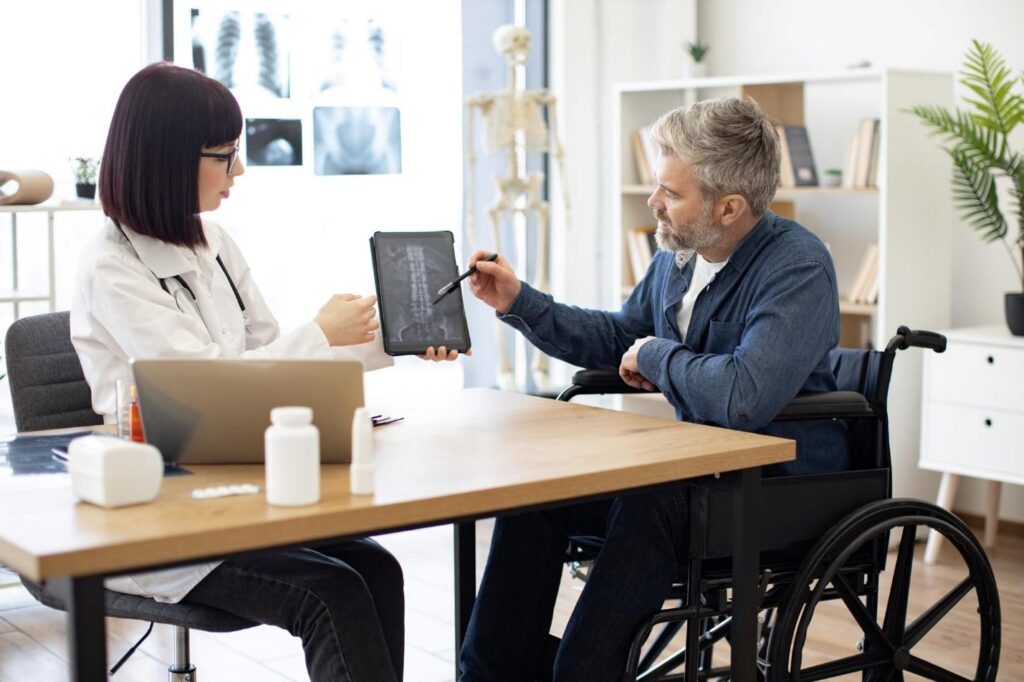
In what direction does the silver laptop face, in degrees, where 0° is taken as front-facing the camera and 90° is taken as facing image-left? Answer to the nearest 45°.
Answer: approximately 180°

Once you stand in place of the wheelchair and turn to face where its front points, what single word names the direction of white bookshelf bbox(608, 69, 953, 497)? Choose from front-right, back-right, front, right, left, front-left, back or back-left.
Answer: back-right

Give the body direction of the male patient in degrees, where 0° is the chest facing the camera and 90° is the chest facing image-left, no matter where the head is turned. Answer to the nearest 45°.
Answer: approximately 45°

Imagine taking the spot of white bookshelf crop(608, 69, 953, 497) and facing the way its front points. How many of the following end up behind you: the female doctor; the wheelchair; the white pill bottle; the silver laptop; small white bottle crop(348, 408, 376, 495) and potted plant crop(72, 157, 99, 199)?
0

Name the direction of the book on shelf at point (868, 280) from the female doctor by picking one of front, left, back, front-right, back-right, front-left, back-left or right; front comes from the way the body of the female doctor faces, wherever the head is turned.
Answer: left

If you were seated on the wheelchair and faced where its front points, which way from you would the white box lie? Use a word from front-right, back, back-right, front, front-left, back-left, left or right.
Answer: front

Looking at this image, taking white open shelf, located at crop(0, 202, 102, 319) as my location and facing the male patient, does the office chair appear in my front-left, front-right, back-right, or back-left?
front-right

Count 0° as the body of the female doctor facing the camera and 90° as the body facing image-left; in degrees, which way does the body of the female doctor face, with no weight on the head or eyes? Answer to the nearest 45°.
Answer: approximately 315°

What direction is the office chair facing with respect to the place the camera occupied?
facing the viewer and to the right of the viewer

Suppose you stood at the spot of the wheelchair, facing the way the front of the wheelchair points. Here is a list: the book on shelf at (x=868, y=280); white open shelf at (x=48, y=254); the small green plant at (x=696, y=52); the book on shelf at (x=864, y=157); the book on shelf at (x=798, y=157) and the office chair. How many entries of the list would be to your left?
0

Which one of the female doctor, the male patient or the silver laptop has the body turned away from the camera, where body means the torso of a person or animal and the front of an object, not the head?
the silver laptop

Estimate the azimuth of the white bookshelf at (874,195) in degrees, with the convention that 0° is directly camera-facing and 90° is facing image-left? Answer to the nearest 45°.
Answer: approximately 45°

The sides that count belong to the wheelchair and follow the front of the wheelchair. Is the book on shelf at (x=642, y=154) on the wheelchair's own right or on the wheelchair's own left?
on the wheelchair's own right

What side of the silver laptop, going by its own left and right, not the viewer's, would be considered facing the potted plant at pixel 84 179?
front

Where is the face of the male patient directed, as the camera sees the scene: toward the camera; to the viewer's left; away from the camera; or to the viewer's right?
to the viewer's left

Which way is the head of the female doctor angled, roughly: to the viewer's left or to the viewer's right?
to the viewer's right

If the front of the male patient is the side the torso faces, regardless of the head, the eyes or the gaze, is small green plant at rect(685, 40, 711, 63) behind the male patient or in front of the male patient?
behind
